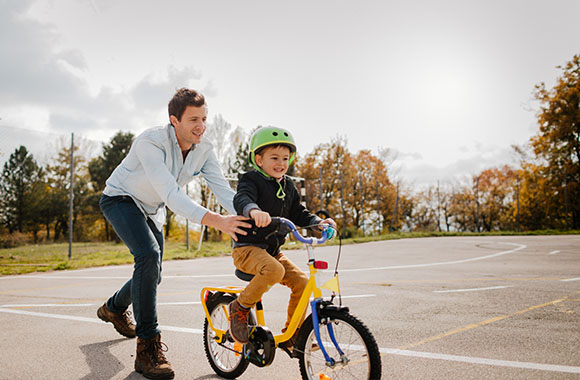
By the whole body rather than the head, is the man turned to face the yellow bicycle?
yes

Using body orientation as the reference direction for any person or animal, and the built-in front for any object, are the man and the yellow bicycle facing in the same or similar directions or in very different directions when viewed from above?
same or similar directions

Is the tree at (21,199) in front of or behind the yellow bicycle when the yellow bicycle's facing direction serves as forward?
behind

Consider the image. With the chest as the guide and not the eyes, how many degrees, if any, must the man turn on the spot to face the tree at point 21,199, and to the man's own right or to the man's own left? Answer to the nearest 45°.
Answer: approximately 135° to the man's own left

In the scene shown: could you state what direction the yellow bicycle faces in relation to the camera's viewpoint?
facing the viewer and to the right of the viewer

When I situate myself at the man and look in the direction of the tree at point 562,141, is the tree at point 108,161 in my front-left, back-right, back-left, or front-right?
front-left

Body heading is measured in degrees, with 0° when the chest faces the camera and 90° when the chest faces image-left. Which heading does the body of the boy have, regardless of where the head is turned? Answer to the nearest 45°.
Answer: approximately 315°

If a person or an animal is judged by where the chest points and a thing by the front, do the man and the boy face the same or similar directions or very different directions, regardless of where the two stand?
same or similar directions

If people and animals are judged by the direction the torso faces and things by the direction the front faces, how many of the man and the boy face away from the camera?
0

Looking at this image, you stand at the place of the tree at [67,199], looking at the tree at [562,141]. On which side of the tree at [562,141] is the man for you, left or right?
right

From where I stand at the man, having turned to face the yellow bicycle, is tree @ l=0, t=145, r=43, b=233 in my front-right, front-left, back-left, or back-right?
back-left

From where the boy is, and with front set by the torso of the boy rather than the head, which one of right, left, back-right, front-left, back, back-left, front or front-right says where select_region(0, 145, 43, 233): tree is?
back

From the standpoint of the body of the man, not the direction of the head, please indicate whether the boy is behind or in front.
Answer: in front

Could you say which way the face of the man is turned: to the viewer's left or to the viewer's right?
to the viewer's right

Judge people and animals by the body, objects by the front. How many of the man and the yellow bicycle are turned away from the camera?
0

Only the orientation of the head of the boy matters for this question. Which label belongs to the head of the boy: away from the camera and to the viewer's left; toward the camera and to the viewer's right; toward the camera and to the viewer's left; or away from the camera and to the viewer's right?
toward the camera and to the viewer's right
